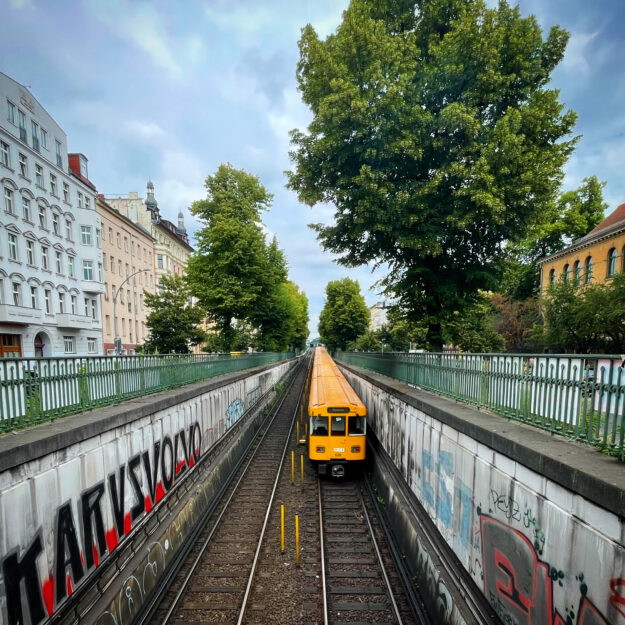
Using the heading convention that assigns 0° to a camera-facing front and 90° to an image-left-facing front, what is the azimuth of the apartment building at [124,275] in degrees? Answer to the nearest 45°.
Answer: approximately 315°

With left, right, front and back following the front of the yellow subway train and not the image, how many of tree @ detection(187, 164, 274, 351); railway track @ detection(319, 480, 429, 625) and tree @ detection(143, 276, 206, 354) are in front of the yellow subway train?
1

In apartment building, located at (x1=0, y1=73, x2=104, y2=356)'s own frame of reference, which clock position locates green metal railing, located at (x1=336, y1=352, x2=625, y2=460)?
The green metal railing is roughly at 1 o'clock from the apartment building.

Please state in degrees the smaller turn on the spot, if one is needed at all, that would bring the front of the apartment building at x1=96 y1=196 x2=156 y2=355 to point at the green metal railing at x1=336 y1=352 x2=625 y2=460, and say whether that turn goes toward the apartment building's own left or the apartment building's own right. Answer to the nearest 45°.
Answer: approximately 45° to the apartment building's own right

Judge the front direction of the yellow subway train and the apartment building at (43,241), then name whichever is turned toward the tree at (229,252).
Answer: the apartment building

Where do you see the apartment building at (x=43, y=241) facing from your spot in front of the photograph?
facing the viewer and to the right of the viewer

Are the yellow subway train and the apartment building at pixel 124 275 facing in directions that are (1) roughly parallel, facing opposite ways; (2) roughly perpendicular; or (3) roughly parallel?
roughly perpendicular

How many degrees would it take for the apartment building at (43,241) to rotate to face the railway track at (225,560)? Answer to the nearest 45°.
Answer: approximately 45° to its right

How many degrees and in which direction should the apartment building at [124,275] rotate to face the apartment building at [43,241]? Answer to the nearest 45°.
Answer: approximately 90° to its right

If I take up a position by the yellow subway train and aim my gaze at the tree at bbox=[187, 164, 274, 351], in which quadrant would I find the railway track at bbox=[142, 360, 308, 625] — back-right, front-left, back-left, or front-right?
back-left

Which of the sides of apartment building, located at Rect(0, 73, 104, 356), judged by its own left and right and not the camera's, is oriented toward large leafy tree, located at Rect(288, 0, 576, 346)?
front

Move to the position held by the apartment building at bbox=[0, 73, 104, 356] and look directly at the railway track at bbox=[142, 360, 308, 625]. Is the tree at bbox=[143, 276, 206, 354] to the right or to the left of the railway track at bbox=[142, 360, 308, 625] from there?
left

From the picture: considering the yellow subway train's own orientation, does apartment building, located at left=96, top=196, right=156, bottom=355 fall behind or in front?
behind

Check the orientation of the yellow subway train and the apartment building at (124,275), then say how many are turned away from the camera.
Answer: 0
